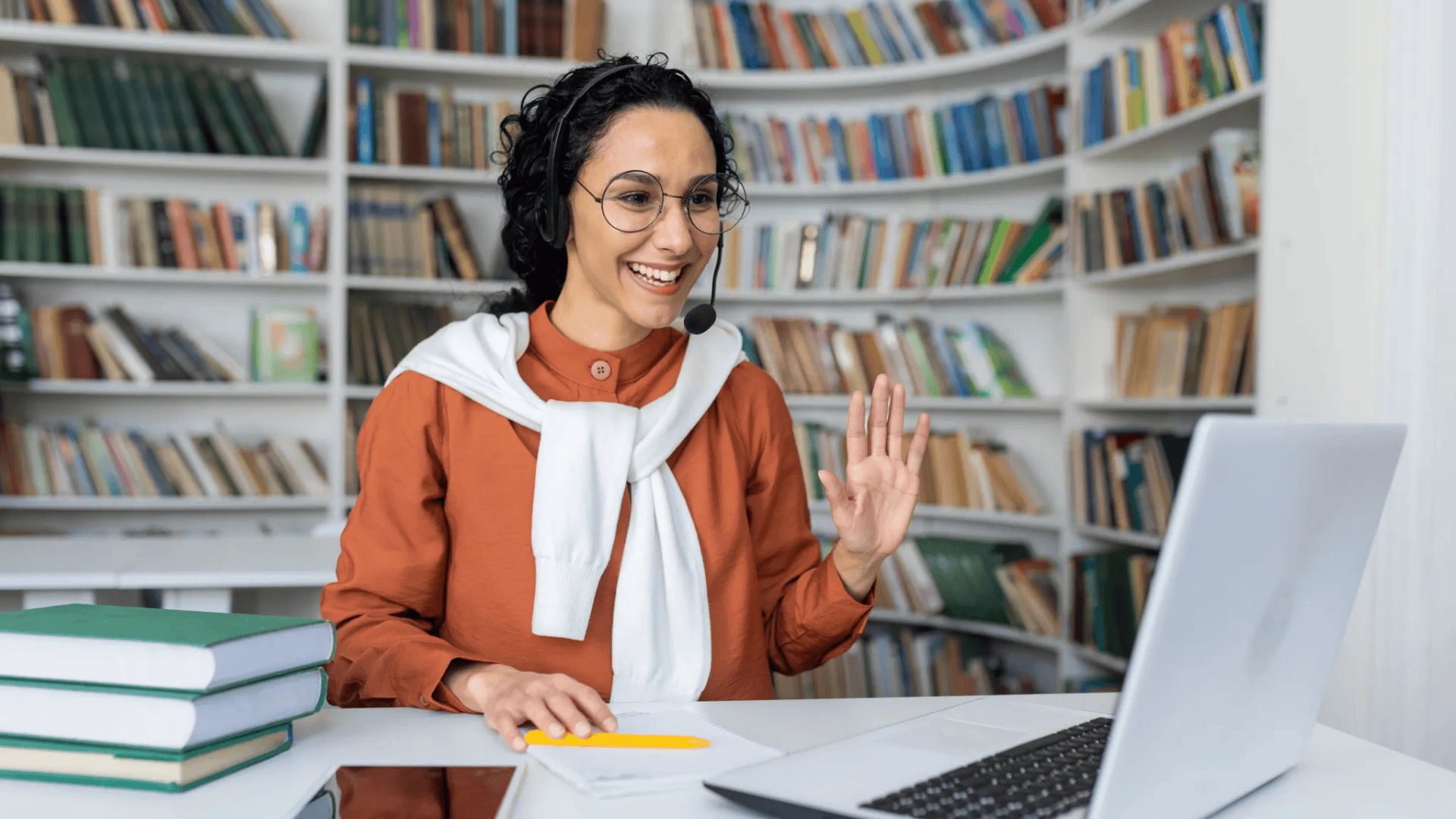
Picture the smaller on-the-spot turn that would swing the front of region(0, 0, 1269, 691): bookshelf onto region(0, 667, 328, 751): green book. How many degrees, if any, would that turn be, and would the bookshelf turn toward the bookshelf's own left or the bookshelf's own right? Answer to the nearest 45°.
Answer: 0° — it already faces it

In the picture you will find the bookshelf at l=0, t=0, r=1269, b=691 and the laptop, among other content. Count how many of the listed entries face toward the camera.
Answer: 1

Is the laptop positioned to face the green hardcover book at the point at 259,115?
yes

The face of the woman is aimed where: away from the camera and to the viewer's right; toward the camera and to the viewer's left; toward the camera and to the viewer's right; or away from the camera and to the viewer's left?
toward the camera and to the viewer's right

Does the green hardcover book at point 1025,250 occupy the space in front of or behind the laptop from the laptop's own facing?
in front

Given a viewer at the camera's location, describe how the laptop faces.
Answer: facing away from the viewer and to the left of the viewer

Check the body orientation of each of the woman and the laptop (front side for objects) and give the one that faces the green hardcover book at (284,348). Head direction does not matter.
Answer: the laptop

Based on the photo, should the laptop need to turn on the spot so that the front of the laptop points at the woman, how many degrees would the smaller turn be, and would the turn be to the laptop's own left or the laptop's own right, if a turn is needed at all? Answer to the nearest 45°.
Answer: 0° — it already faces them

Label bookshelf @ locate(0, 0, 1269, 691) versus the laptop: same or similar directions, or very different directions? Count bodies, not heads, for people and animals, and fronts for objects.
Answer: very different directions

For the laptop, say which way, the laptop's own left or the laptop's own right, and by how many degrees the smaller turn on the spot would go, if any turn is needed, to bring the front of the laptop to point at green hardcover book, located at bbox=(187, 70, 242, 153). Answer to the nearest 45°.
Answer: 0° — it already faces it

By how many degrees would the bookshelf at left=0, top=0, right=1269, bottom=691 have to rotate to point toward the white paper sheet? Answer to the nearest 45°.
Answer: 0° — it already faces it

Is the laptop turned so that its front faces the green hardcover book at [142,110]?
yes
